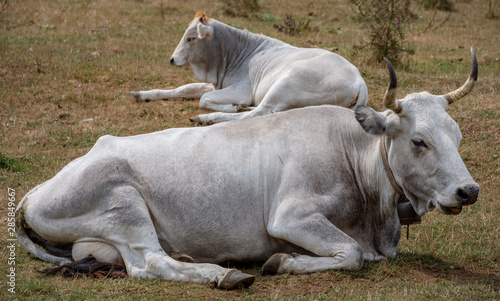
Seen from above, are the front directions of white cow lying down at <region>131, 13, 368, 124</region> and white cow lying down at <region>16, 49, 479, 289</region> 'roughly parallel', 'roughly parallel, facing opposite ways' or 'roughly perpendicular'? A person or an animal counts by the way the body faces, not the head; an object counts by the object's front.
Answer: roughly parallel, facing opposite ways

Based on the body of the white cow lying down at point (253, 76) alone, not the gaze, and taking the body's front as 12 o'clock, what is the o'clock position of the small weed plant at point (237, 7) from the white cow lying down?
The small weed plant is roughly at 3 o'clock from the white cow lying down.

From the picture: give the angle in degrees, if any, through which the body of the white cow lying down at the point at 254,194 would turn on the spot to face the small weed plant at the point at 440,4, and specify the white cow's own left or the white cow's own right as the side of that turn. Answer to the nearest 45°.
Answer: approximately 90° to the white cow's own left

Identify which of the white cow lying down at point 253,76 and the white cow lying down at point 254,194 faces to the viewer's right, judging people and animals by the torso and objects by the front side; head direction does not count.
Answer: the white cow lying down at point 254,194

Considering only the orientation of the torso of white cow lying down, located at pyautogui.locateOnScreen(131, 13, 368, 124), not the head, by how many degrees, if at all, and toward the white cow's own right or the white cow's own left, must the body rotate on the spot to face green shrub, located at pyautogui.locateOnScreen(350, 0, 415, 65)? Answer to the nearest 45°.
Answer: approximately 135° to the white cow's own right

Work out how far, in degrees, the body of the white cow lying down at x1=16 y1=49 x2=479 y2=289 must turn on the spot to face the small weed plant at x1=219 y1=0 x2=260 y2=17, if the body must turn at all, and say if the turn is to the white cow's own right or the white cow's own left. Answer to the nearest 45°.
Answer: approximately 90° to the white cow's own left

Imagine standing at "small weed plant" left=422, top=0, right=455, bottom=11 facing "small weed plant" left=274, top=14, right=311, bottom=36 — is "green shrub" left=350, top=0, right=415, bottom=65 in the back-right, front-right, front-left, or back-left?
front-left

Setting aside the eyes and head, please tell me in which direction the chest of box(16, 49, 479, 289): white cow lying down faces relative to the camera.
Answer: to the viewer's right

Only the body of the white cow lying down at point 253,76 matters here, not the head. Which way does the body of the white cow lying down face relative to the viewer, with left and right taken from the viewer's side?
facing to the left of the viewer

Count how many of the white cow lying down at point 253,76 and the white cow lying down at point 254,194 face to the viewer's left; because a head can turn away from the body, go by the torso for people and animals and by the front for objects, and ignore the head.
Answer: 1

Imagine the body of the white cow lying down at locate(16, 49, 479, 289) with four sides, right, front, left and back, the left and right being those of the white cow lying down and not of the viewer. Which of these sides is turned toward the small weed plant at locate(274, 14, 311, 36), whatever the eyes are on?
left

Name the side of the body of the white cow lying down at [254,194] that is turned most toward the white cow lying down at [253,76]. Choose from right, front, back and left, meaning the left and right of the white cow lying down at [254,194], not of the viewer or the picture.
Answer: left
